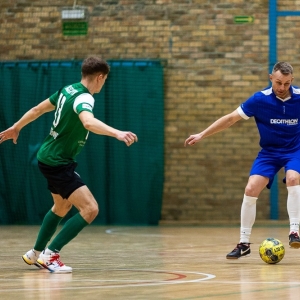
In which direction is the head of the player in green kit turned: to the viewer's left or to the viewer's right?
to the viewer's right

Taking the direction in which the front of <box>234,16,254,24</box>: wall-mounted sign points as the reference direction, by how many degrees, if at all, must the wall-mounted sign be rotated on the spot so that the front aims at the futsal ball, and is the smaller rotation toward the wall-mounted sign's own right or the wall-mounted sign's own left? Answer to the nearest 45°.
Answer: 0° — it already faces it

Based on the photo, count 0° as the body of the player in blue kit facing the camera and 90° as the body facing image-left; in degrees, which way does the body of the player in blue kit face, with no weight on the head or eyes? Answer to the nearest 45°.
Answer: approximately 0°

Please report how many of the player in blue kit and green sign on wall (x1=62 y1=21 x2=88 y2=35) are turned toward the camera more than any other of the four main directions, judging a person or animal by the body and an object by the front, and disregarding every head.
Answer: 2

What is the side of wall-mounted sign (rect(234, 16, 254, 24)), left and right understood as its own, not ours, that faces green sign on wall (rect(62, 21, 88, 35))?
right

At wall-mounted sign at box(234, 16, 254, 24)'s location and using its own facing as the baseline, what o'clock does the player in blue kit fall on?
The player in blue kit is roughly at 12 o'clock from the wall-mounted sign.

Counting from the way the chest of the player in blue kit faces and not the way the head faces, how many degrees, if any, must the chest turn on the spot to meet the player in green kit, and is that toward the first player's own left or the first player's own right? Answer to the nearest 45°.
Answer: approximately 45° to the first player's own right

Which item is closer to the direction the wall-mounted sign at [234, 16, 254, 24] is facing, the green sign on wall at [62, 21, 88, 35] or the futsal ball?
the futsal ball

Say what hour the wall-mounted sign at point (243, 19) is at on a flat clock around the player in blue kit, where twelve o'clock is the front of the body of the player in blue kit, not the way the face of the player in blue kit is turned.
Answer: The wall-mounted sign is roughly at 6 o'clock from the player in blue kit.

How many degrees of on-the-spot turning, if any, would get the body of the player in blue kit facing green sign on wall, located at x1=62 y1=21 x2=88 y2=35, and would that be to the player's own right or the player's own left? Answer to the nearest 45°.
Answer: approximately 135° to the player's own right

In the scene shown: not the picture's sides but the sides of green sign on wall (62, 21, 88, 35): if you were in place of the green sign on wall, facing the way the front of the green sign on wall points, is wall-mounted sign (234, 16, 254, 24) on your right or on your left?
on your left

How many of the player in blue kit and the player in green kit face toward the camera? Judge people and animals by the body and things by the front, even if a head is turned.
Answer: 1
